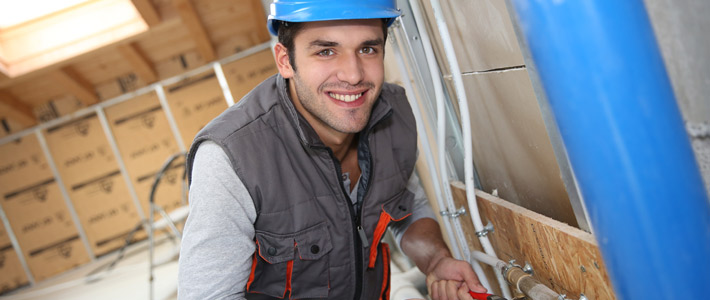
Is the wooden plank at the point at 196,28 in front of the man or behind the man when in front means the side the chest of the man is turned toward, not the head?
behind

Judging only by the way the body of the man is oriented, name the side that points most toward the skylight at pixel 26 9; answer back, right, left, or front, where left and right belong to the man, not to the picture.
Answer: back

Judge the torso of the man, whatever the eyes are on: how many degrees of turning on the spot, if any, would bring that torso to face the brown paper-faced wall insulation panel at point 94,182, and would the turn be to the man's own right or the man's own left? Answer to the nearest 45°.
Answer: approximately 180°

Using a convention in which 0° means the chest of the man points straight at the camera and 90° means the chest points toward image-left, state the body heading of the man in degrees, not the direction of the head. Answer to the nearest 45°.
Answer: approximately 315°

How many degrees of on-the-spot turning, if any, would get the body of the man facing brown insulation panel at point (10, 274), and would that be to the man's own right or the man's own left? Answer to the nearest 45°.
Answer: approximately 180°

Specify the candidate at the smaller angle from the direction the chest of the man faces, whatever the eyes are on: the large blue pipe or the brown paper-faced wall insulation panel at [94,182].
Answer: the large blue pipe

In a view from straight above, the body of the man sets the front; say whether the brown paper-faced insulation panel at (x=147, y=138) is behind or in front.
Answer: behind

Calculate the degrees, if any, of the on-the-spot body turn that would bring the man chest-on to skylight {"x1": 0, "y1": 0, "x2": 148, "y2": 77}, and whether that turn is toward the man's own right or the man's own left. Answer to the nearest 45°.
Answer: approximately 180°
